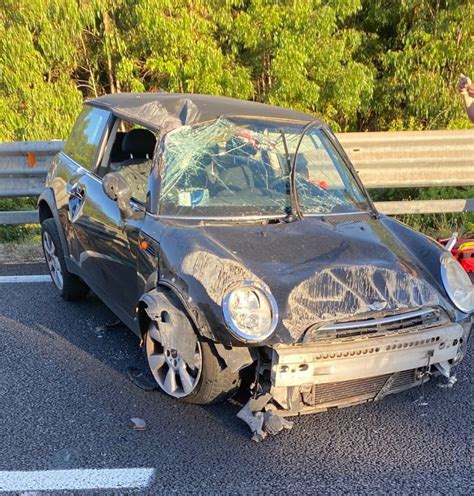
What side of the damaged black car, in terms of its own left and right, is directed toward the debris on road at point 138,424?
right

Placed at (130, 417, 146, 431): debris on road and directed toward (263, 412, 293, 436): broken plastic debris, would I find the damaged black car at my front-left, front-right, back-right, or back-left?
front-left

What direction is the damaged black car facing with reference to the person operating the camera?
facing the viewer and to the right of the viewer

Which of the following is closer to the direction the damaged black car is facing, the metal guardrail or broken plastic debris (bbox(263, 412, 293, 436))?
the broken plastic debris

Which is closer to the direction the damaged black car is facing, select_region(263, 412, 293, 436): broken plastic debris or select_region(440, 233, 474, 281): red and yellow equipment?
the broken plastic debris

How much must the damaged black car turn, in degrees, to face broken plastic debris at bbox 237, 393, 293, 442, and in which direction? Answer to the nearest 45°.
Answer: approximately 45° to its right
